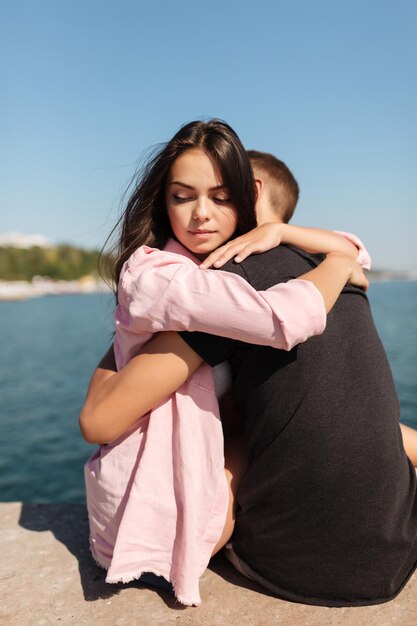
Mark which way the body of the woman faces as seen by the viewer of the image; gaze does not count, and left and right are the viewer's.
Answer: facing to the right of the viewer

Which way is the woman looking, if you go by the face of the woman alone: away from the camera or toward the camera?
toward the camera
